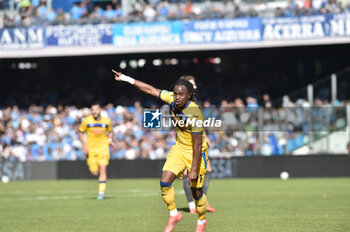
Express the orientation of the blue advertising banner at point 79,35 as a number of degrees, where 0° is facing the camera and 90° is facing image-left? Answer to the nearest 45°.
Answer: approximately 0°

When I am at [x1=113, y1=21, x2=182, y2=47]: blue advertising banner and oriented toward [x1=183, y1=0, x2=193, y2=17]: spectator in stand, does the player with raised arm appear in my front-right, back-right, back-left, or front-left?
back-right

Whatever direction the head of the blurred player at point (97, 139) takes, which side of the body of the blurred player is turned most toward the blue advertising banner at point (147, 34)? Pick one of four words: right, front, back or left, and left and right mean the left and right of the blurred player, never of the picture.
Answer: back

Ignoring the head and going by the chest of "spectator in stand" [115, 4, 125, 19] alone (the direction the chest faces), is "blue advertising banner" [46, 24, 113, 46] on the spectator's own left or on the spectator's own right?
on the spectator's own right

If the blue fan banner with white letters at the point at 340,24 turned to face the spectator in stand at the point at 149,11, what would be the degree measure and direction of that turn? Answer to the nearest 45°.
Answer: approximately 90° to its right

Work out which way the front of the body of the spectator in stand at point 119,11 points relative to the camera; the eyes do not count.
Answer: toward the camera

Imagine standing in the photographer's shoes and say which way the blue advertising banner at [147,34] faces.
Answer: facing the viewer

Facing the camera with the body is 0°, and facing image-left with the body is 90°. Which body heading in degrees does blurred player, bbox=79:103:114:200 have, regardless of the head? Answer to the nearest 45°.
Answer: approximately 0°

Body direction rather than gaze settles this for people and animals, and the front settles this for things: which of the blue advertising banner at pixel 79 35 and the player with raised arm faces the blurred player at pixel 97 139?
the blue advertising banner

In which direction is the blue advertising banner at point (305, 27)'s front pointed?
toward the camera

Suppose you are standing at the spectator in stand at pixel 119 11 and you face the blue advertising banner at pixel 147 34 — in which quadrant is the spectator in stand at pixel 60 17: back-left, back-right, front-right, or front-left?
back-right

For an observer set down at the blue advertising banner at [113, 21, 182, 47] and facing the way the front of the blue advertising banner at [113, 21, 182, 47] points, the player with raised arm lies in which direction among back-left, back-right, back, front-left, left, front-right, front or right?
front

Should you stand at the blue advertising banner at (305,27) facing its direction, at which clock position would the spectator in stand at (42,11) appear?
The spectator in stand is roughly at 3 o'clock from the blue advertising banner.

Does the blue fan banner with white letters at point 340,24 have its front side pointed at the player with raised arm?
yes

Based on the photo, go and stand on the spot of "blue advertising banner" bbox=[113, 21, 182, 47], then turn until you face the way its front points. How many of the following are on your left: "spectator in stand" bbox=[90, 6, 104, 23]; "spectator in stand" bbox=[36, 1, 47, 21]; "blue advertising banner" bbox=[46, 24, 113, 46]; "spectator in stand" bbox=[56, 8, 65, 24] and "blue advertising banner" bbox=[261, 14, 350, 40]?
1

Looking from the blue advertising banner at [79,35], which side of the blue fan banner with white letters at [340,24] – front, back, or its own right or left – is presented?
right

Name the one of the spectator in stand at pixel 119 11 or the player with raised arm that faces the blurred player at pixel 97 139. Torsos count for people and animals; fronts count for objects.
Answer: the spectator in stand
